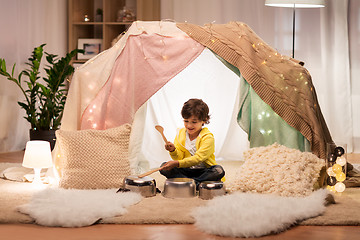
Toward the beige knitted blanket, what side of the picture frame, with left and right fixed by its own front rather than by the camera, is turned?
front

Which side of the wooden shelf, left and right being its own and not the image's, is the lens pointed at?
front

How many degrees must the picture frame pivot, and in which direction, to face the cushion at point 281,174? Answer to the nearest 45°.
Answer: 0° — it already faces it

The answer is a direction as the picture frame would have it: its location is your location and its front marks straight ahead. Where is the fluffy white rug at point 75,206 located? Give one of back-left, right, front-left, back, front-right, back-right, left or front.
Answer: front

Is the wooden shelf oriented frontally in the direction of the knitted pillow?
yes

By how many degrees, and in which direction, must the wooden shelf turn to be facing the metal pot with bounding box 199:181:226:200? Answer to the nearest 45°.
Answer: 0° — it already faces it

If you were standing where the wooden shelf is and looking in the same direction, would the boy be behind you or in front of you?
in front

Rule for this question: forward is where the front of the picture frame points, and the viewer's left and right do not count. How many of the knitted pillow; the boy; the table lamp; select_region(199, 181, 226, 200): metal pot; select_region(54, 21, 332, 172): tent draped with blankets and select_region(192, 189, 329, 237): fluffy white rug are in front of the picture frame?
6

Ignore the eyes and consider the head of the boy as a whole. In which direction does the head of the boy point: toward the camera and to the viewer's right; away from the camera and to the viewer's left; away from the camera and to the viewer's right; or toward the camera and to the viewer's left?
toward the camera and to the viewer's left

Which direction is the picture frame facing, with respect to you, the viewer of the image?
facing the viewer

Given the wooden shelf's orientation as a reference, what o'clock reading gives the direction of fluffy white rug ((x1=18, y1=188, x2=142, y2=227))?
The fluffy white rug is roughly at 12 o'clock from the wooden shelf.

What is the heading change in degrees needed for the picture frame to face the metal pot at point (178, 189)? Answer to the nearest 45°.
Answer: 0° — it already faces it

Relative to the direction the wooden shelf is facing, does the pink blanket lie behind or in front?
in front
